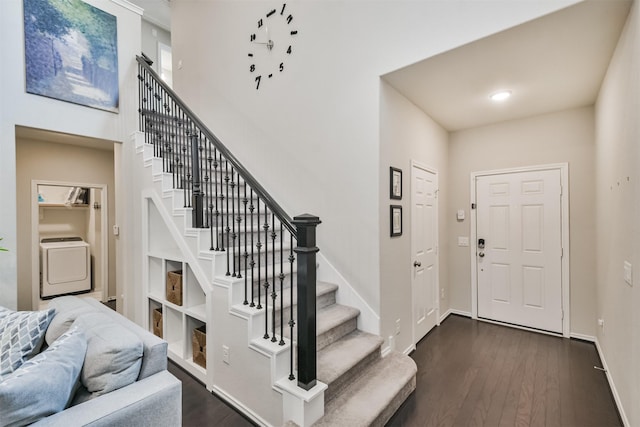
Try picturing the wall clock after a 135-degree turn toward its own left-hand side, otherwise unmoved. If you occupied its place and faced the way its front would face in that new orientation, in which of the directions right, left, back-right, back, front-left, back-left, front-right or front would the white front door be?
front

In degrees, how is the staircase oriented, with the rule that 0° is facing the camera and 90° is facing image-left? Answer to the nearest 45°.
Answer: approximately 315°

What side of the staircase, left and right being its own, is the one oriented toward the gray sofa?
right

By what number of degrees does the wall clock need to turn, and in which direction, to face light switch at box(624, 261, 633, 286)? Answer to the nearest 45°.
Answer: approximately 90° to its left

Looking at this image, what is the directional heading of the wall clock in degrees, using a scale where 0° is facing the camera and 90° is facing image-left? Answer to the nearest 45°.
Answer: approximately 45°
